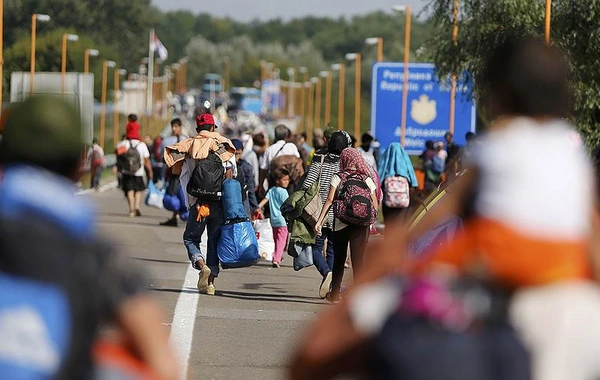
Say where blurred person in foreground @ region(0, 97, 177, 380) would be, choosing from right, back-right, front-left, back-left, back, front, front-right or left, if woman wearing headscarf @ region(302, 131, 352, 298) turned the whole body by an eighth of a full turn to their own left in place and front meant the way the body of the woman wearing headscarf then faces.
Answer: back-left

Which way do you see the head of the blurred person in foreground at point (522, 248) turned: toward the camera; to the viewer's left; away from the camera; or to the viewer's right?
away from the camera

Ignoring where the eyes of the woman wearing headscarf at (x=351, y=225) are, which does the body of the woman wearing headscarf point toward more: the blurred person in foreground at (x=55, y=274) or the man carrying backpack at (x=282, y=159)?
the man carrying backpack

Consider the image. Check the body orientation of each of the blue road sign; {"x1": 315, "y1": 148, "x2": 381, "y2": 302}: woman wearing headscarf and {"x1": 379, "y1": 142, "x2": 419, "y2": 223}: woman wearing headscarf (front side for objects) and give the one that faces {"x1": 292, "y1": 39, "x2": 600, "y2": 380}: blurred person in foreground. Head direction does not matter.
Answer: the blue road sign

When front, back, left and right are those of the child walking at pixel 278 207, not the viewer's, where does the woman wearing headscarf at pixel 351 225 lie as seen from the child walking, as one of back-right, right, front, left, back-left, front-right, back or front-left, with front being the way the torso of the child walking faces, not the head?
front-right

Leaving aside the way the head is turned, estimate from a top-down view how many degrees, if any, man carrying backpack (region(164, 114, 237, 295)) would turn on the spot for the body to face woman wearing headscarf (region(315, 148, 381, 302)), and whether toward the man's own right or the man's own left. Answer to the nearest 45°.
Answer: approximately 135° to the man's own right

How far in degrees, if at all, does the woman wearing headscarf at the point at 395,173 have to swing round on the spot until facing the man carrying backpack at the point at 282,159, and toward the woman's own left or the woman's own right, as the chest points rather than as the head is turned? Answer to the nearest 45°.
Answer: approximately 45° to the woman's own left

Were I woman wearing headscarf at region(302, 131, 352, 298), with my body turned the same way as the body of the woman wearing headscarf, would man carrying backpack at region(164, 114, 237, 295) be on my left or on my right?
on my left

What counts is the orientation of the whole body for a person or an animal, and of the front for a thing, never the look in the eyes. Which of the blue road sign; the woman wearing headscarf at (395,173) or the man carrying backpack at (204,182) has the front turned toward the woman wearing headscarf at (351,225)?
the blue road sign

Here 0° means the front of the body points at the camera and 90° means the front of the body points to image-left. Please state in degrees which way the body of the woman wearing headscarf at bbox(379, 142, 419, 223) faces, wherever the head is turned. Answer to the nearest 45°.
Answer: approximately 180°

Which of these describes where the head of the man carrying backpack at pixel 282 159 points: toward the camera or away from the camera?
away from the camera

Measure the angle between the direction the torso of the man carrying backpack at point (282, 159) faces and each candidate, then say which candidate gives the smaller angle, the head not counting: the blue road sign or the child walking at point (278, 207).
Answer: the blue road sign

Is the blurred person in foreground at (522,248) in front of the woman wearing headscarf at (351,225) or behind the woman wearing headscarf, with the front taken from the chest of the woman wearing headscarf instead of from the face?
behind
